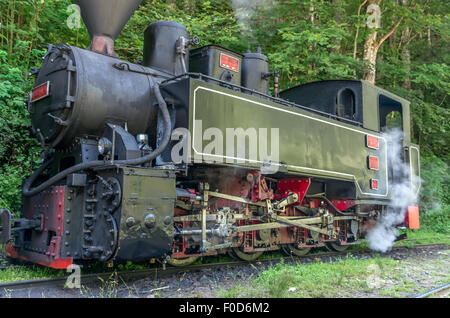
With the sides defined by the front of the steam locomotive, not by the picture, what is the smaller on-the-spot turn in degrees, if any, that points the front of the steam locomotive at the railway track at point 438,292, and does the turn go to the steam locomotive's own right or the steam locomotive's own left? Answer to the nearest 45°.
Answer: approximately 135° to the steam locomotive's own left

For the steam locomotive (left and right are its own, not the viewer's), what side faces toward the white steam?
back

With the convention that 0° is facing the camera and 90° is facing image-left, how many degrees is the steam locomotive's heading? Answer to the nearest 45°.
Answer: approximately 45°

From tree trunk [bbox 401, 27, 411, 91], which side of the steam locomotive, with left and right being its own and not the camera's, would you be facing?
back
